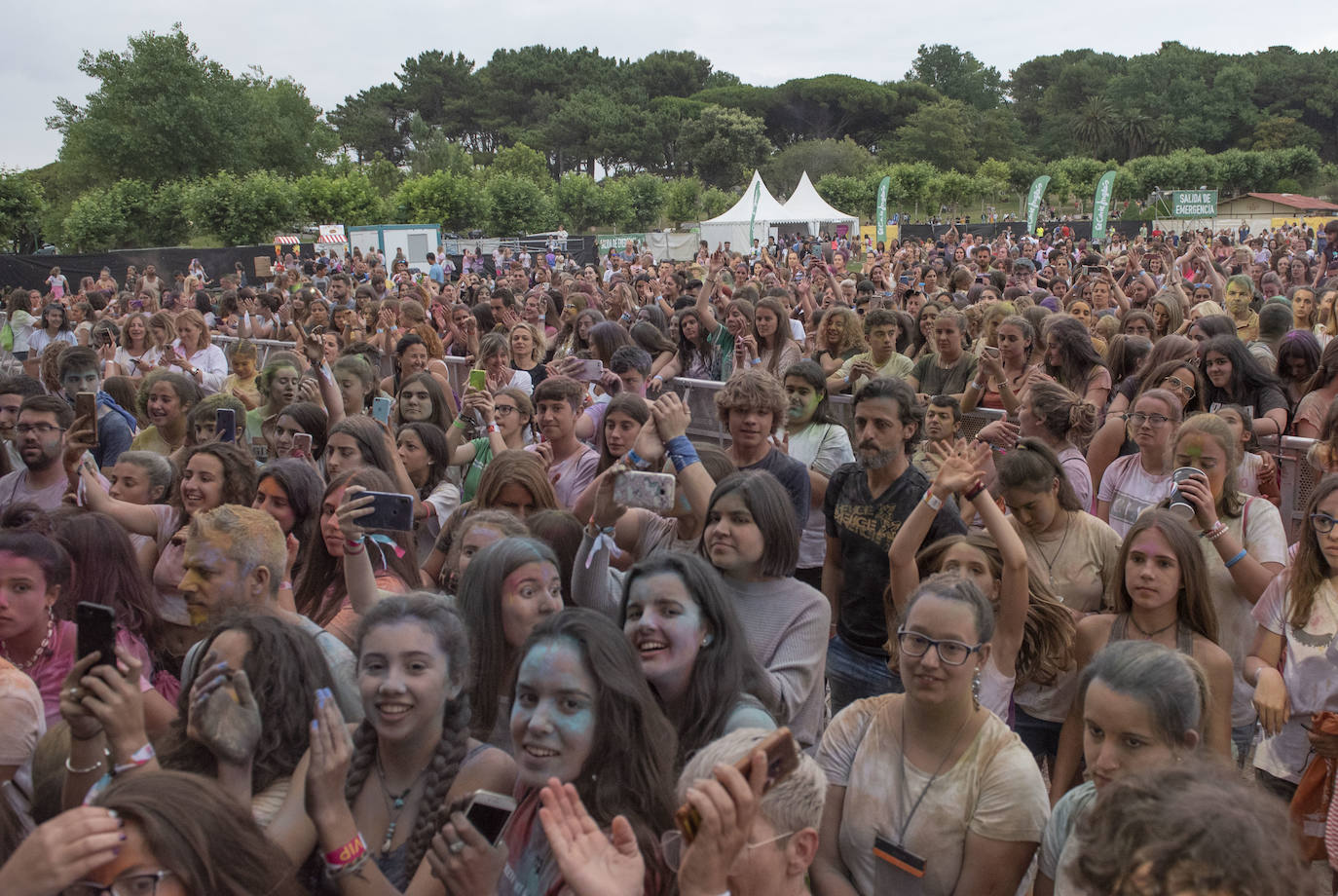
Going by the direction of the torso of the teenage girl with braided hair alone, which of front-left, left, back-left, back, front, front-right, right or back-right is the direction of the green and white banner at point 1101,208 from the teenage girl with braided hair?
back

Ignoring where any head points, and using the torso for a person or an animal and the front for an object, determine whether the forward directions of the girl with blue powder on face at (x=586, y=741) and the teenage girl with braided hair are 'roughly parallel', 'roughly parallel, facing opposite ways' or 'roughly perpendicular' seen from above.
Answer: roughly parallel

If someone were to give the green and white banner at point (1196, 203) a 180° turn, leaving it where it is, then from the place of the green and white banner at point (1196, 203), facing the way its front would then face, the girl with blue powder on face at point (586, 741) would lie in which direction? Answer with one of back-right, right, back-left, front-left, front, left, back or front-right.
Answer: back

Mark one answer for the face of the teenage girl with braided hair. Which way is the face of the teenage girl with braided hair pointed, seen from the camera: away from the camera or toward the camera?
toward the camera

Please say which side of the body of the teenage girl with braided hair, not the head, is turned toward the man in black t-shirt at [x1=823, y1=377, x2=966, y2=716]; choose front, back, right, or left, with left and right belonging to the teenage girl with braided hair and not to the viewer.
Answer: back

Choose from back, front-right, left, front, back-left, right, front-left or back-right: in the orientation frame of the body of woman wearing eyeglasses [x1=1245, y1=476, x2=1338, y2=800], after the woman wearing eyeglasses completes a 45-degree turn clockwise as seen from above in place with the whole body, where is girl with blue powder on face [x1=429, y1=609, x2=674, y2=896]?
front

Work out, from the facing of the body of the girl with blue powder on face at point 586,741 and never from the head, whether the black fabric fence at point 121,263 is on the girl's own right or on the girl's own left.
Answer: on the girl's own right

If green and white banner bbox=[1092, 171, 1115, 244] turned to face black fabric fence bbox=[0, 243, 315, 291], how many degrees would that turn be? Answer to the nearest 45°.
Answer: approximately 90° to its right

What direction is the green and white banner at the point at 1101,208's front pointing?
toward the camera

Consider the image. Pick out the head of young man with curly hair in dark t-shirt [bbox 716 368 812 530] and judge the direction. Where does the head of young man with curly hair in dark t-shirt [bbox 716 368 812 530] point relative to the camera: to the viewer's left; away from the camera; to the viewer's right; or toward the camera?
toward the camera

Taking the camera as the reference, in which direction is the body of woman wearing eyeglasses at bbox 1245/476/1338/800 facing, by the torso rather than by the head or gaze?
toward the camera

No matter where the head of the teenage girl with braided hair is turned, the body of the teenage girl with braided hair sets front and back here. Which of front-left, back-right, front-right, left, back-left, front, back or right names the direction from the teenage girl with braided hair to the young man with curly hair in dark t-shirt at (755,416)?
back

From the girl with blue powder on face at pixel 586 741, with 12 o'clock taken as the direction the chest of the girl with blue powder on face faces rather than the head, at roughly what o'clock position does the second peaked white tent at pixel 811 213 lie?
The second peaked white tent is roughly at 5 o'clock from the girl with blue powder on face.

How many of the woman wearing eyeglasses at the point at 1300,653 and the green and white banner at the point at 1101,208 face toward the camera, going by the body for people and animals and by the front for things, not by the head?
2

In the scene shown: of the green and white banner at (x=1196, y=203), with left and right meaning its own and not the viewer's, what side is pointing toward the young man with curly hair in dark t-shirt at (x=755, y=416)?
front

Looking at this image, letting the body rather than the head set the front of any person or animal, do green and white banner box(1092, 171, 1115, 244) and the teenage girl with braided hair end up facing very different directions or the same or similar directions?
same or similar directions
